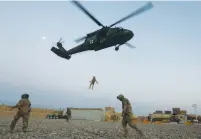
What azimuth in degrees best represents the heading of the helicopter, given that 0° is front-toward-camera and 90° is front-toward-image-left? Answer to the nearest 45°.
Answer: approximately 270°

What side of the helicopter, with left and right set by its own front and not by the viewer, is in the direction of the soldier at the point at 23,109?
right

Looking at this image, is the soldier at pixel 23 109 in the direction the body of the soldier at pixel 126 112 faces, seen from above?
yes

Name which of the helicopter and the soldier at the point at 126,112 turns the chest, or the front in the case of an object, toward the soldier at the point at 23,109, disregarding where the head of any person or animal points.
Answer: the soldier at the point at 126,112

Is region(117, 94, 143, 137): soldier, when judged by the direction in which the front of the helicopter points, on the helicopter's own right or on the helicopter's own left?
on the helicopter's own right

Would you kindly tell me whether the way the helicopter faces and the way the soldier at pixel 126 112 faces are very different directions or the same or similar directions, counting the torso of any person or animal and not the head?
very different directions

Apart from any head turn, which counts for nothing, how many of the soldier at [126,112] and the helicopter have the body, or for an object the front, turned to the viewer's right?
1

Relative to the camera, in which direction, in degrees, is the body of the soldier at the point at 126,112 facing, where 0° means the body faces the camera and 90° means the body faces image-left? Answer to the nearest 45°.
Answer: approximately 90°
